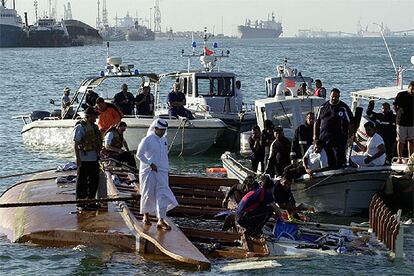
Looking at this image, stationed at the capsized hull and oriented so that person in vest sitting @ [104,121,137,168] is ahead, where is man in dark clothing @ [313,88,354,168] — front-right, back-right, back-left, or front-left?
front-right

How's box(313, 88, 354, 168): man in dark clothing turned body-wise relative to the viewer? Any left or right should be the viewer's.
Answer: facing the viewer

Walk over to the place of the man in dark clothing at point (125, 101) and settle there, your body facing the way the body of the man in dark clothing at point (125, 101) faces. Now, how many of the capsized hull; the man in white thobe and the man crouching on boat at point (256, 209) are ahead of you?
3

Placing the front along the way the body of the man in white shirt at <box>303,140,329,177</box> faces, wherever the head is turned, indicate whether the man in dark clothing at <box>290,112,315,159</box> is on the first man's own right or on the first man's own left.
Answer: on the first man's own right

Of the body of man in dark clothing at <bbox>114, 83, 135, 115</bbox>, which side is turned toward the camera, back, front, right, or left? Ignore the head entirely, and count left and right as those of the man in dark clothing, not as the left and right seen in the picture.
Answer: front

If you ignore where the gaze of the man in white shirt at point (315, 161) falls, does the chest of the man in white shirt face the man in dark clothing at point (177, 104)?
no

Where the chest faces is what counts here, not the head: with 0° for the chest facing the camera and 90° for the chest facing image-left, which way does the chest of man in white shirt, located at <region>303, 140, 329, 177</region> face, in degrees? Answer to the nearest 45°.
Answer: approximately 45°

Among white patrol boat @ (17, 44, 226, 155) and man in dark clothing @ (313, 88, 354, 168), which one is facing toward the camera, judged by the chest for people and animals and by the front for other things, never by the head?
the man in dark clothing

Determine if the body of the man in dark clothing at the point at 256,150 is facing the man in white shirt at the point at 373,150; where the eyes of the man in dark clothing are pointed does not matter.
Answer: no

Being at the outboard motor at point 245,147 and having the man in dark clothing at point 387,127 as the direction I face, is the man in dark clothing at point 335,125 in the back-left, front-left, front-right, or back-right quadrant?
front-right

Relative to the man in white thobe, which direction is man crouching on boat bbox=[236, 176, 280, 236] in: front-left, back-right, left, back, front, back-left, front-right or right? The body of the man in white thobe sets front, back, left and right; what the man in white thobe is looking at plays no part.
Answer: front-left

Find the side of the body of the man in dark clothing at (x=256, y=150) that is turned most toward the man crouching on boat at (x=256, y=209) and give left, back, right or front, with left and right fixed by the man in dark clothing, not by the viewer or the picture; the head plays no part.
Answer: front

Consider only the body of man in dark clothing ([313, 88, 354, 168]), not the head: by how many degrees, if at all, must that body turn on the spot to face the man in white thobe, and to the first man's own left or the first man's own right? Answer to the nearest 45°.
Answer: approximately 45° to the first man's own right
